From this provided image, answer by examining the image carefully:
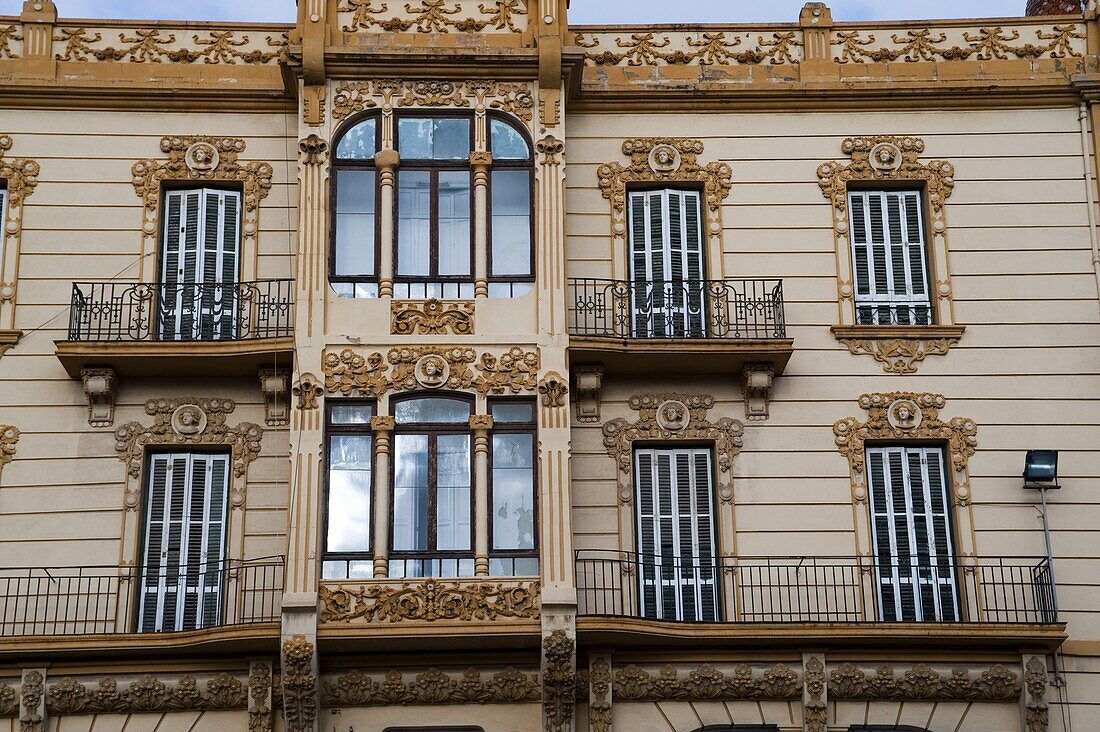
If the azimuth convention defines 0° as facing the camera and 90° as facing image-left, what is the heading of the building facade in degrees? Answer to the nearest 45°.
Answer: approximately 0°
